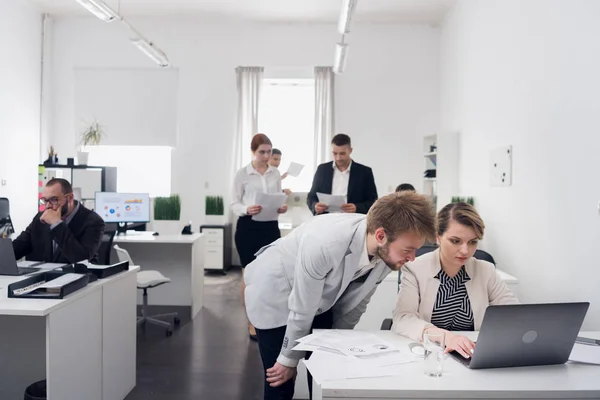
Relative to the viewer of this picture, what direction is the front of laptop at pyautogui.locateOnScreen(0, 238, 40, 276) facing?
facing away from the viewer and to the right of the viewer

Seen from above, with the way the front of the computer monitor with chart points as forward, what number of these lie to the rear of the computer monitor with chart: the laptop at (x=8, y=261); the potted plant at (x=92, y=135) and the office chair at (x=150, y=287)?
1

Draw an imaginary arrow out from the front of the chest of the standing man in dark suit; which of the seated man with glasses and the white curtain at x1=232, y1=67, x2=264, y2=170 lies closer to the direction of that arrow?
the seated man with glasses

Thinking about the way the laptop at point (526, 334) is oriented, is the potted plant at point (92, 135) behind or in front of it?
in front

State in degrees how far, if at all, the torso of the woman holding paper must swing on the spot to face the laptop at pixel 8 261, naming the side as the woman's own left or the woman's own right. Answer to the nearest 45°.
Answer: approximately 90° to the woman's own right

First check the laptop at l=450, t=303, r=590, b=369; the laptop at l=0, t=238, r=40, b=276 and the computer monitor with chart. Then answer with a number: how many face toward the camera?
1

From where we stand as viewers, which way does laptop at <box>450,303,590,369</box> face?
facing away from the viewer and to the left of the viewer

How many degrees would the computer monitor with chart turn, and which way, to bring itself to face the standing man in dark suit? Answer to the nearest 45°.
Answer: approximately 45° to its left

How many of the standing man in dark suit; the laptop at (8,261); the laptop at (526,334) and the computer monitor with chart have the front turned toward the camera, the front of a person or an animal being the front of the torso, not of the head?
2
